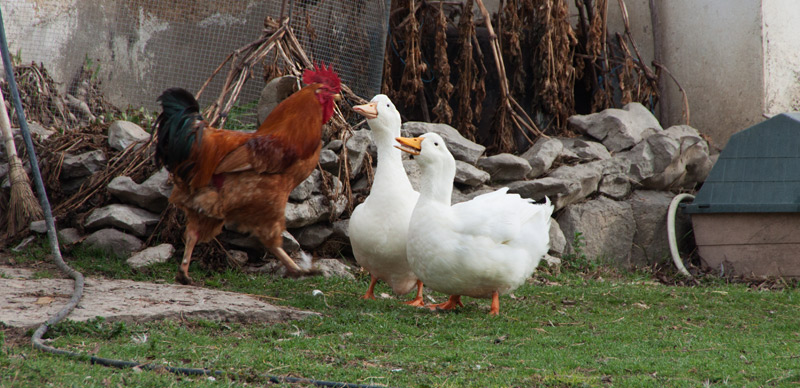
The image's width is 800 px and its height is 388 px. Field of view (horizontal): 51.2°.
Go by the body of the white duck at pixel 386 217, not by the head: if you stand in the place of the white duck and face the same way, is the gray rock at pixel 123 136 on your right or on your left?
on your right

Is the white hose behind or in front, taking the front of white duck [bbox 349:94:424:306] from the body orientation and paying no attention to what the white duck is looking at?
behind

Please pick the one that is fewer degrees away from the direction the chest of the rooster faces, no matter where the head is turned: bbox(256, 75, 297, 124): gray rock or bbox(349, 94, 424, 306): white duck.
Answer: the white duck

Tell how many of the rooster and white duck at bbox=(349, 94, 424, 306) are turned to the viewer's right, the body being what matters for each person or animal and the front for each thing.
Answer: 1

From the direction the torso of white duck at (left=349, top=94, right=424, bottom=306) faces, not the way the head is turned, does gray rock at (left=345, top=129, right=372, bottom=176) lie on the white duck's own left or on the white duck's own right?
on the white duck's own right

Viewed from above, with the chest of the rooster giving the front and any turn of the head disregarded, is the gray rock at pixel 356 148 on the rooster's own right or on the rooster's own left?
on the rooster's own left

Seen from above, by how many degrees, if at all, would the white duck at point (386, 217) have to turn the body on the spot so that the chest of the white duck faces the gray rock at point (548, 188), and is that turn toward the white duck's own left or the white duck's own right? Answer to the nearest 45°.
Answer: approximately 180°

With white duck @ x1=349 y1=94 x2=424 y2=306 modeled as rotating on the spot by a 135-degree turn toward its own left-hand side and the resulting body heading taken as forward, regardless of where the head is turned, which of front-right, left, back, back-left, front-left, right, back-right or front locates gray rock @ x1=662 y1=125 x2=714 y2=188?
front-left

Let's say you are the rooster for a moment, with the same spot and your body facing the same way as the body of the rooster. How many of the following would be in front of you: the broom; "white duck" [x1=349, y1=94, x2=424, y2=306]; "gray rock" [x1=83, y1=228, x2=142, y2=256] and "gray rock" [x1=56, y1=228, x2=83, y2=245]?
1

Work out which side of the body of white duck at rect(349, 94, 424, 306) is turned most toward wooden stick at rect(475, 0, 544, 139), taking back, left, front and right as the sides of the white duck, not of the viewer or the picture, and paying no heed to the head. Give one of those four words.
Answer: back

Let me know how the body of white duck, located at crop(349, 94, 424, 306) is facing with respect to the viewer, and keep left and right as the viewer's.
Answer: facing the viewer and to the left of the viewer

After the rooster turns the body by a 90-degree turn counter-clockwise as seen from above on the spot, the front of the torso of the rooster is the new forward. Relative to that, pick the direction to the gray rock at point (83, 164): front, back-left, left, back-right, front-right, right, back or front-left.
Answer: front-left

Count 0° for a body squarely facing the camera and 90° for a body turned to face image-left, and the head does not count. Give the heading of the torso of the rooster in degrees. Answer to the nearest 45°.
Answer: approximately 270°

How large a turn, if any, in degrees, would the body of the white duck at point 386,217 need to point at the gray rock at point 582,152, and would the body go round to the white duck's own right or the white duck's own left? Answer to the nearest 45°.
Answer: approximately 180°

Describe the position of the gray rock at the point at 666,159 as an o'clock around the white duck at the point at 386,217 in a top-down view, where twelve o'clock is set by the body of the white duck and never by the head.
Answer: The gray rock is roughly at 6 o'clock from the white duck.
